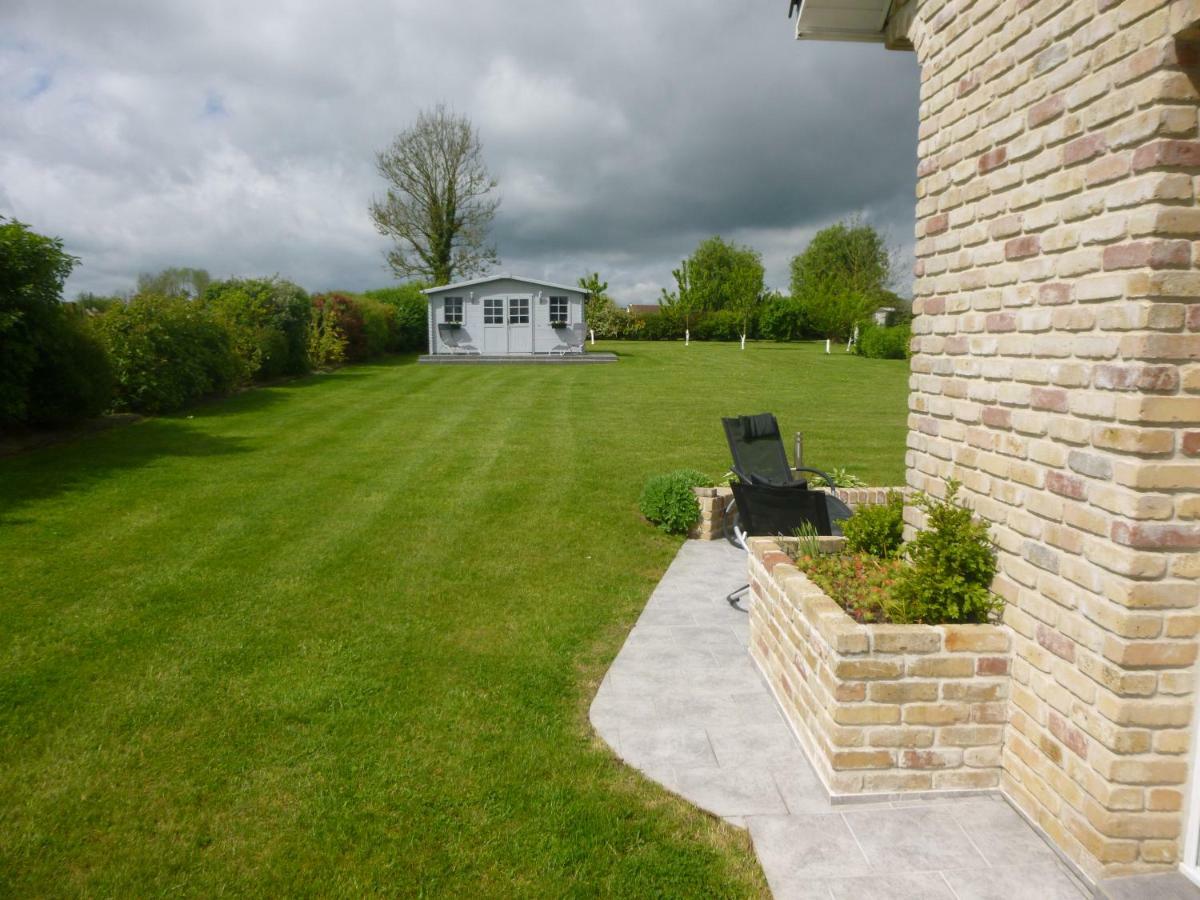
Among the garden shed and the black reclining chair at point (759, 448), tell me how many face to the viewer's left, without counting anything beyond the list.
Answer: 0

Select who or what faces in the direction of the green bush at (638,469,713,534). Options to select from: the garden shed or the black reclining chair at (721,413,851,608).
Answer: the garden shed

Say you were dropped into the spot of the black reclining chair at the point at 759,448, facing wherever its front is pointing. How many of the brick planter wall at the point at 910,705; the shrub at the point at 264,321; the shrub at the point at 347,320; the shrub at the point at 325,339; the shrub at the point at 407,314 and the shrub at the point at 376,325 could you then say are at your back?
5

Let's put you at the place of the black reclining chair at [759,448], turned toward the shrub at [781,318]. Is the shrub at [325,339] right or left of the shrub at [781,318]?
left

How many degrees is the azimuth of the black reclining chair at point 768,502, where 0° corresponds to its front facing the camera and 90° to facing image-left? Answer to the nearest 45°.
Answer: approximately 315°

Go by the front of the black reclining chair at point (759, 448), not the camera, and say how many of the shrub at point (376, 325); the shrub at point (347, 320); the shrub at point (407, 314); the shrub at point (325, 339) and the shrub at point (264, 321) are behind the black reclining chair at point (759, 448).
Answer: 5

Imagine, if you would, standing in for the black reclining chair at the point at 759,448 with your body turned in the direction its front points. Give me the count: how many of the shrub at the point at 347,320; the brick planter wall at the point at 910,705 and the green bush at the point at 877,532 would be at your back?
1

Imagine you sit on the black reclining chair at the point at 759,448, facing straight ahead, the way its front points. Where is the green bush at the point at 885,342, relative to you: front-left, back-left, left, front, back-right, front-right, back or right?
back-left

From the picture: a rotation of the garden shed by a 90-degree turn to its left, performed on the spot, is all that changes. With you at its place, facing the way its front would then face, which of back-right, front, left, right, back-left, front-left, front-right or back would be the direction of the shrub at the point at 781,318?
front-left

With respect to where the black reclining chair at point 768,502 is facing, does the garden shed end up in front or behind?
behind

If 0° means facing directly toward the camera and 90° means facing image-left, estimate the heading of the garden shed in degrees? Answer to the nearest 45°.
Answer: approximately 0°

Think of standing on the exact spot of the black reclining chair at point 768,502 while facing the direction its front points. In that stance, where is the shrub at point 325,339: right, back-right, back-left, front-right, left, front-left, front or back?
back
